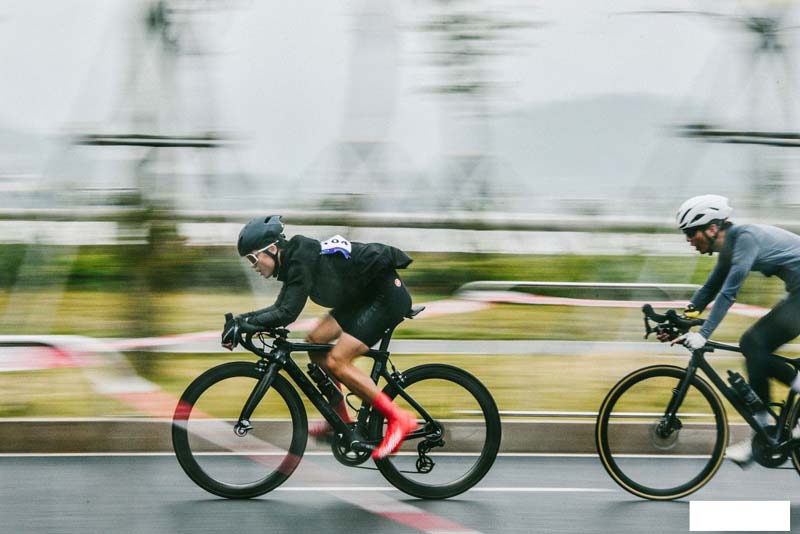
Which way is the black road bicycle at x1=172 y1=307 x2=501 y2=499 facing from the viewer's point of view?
to the viewer's left

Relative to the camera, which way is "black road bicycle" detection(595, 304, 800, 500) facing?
to the viewer's left

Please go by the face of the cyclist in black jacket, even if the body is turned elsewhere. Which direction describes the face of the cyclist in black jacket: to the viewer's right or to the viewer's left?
to the viewer's left

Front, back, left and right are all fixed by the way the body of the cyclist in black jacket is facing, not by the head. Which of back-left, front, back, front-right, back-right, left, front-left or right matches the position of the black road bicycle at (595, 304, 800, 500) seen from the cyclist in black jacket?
back

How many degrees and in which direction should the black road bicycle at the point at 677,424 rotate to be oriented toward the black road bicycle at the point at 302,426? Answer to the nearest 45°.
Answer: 0° — it already faces it

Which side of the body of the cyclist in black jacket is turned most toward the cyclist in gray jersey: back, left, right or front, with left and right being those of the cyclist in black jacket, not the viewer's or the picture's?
back

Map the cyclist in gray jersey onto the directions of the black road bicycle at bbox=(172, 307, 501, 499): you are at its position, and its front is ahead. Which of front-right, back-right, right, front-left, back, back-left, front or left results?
back

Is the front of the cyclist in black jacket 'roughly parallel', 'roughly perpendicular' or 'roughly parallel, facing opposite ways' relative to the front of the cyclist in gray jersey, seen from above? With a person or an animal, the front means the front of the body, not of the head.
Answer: roughly parallel

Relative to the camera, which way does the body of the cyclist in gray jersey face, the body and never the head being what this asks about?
to the viewer's left

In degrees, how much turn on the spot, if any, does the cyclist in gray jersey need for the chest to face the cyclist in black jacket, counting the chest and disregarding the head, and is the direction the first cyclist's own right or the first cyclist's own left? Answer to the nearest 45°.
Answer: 0° — they already face them

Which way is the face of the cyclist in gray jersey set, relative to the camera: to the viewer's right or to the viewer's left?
to the viewer's left

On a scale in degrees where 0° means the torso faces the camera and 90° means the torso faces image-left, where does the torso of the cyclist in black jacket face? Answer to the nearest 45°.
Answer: approximately 90°
